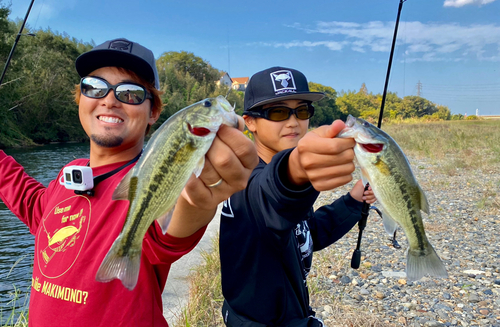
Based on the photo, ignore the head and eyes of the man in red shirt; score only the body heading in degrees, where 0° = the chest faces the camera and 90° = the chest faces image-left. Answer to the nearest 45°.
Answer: approximately 45°

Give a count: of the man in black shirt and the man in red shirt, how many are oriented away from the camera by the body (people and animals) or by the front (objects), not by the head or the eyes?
0

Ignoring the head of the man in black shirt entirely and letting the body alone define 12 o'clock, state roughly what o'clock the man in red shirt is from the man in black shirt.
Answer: The man in red shirt is roughly at 4 o'clock from the man in black shirt.

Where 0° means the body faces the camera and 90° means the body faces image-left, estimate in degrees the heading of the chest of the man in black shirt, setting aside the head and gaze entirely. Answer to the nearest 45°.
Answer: approximately 315°

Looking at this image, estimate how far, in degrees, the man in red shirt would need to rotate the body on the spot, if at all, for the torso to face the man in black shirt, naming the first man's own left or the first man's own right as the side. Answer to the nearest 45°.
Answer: approximately 135° to the first man's own left
